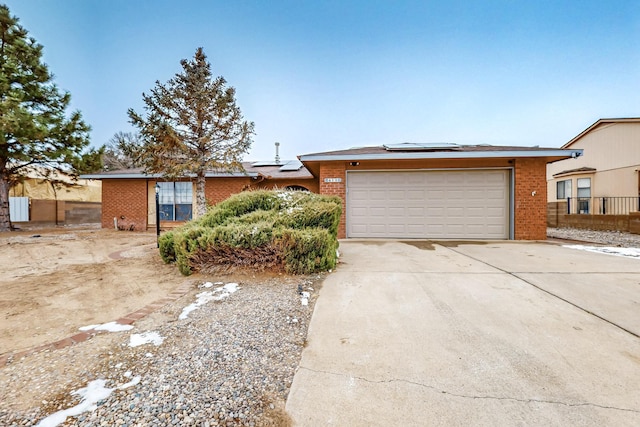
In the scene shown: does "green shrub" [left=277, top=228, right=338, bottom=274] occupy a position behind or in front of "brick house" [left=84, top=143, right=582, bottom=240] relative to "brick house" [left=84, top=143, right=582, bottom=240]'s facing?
in front

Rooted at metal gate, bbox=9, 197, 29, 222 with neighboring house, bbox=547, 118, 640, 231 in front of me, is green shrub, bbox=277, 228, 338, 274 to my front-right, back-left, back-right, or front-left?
front-right

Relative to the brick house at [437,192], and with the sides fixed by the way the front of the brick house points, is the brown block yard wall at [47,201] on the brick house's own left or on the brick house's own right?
on the brick house's own right

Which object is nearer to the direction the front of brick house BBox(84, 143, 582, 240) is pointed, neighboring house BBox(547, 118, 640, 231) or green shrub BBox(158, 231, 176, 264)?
the green shrub

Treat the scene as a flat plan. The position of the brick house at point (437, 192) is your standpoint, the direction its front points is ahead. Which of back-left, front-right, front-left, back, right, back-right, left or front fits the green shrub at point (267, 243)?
front-right

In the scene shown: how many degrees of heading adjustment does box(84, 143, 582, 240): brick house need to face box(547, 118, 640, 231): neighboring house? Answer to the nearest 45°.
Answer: approximately 135° to its left

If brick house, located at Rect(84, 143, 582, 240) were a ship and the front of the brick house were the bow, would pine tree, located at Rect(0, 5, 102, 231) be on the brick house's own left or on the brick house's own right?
on the brick house's own right

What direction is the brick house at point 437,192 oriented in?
toward the camera

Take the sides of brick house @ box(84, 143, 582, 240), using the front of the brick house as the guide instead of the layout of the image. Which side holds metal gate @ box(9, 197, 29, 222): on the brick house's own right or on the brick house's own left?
on the brick house's own right

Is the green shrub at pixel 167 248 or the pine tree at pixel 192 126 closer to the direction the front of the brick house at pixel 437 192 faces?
the green shrub

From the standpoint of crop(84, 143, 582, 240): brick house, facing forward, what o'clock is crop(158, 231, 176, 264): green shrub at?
The green shrub is roughly at 2 o'clock from the brick house.
